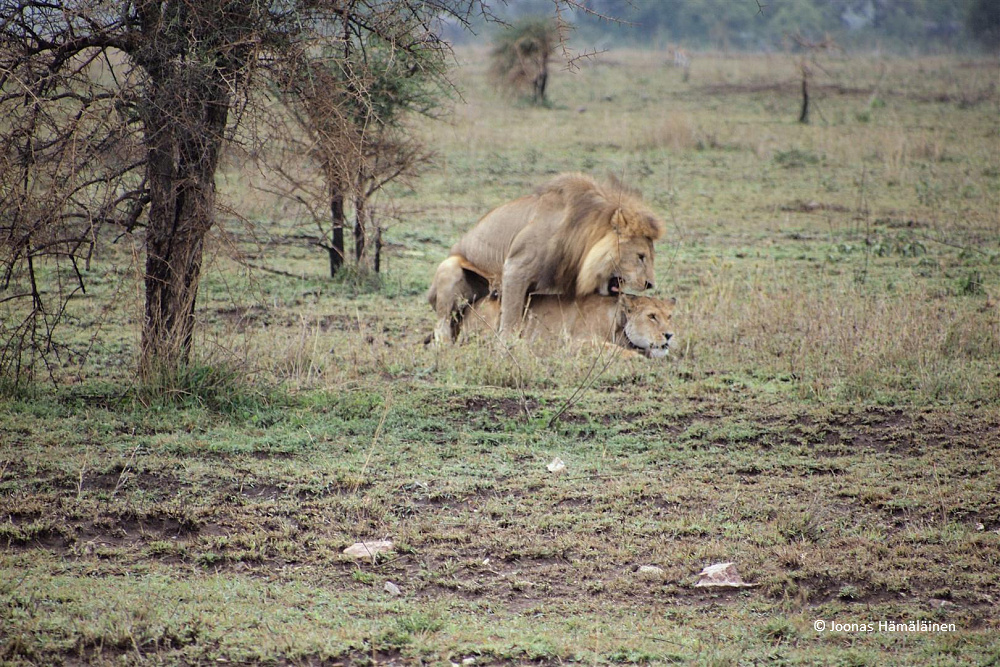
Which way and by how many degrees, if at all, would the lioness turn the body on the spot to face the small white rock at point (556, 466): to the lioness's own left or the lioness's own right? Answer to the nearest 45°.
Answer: approximately 90° to the lioness's own right

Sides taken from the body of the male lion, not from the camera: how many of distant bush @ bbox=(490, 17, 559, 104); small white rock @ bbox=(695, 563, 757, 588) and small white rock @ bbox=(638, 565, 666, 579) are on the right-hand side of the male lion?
2

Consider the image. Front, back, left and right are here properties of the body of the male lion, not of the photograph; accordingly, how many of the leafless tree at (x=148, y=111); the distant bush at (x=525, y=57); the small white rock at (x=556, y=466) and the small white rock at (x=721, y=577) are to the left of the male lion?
1

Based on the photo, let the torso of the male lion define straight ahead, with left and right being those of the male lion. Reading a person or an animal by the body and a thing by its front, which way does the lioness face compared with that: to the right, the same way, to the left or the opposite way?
the same way

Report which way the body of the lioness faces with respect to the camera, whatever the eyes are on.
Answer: to the viewer's right

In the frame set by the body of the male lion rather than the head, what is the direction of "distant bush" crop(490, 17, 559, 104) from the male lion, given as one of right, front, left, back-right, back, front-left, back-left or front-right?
left

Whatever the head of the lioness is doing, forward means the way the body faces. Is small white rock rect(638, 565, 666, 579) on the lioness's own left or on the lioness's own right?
on the lioness's own right

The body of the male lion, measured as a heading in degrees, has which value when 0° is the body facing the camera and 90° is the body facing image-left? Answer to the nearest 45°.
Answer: approximately 270°

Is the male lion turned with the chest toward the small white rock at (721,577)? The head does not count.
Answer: no

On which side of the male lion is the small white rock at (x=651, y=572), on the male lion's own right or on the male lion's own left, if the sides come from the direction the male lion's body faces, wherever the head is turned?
on the male lion's own right

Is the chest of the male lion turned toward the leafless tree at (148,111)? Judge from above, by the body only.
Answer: no

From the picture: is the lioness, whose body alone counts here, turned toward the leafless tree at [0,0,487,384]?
no

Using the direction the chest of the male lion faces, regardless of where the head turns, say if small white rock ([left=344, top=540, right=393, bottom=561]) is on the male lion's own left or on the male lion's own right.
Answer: on the male lion's own right

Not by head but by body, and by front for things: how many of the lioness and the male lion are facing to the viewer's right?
2

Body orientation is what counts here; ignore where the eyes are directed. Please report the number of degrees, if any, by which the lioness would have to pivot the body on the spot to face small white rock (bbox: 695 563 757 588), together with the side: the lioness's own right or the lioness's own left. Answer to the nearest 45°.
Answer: approximately 90° to the lioness's own right
